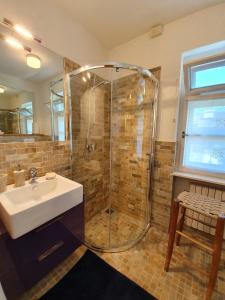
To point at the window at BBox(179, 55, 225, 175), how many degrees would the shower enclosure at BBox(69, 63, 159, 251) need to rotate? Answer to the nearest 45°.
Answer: approximately 90° to its left

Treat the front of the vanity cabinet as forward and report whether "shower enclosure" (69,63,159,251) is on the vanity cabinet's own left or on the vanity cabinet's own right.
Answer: on the vanity cabinet's own left

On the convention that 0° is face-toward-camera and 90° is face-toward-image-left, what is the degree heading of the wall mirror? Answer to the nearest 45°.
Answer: approximately 315°

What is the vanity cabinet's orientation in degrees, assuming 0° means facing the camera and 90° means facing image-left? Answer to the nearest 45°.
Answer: approximately 315°

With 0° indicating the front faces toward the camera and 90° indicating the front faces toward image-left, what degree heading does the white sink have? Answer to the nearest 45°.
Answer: approximately 315°

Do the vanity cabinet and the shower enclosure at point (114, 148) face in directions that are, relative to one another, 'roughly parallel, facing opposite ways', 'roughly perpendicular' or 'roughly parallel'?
roughly perpendicular

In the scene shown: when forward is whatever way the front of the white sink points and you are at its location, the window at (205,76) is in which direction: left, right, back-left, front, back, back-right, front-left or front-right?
front-left

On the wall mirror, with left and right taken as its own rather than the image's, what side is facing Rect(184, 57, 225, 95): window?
front

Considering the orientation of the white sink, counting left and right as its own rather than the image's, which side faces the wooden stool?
front

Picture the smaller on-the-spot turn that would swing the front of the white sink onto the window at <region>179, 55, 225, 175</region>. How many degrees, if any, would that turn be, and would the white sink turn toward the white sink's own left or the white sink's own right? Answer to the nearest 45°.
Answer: approximately 45° to the white sink's own left
